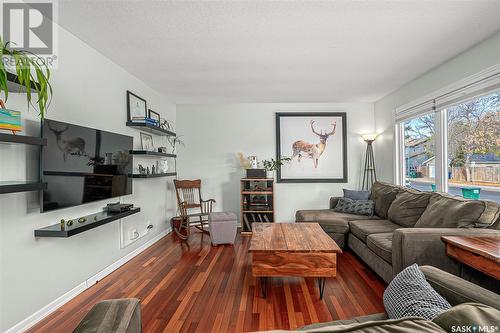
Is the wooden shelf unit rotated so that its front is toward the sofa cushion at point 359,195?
no

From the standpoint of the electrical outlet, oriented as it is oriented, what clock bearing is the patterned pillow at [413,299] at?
The patterned pillow is roughly at 1 o'clock from the electrical outlet.

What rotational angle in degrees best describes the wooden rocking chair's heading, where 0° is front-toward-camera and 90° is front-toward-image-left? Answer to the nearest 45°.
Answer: approximately 315°

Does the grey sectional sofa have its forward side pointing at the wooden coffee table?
yes

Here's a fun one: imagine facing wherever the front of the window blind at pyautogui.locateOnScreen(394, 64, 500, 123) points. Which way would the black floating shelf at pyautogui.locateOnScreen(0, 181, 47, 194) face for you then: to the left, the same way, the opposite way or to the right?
the opposite way

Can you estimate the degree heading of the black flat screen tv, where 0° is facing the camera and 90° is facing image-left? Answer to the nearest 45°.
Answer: approximately 315°

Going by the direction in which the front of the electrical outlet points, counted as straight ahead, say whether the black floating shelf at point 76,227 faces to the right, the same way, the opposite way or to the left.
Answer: the same way

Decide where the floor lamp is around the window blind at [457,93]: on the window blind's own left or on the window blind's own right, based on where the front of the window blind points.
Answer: on the window blind's own right

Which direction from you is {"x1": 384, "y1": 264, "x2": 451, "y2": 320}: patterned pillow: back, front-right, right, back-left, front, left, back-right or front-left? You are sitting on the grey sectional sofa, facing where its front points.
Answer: front-left

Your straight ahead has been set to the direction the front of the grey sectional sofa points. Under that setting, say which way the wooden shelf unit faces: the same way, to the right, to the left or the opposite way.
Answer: to the left

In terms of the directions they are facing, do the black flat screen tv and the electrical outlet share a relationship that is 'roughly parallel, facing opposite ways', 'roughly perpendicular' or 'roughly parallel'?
roughly parallel

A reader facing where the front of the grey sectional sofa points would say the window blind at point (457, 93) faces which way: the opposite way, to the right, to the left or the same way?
the same way

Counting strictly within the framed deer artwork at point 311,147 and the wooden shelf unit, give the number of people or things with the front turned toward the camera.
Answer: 2

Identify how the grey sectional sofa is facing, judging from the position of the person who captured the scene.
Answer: facing the viewer and to the left of the viewer

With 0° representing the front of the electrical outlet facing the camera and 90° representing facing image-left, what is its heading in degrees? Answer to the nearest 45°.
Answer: approximately 315°
